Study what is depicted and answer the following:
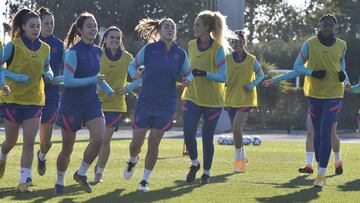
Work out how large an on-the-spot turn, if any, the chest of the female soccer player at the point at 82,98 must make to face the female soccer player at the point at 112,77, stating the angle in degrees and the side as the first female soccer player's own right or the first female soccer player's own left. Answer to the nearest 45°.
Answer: approximately 135° to the first female soccer player's own left

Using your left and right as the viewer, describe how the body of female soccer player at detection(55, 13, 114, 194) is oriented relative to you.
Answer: facing the viewer and to the right of the viewer

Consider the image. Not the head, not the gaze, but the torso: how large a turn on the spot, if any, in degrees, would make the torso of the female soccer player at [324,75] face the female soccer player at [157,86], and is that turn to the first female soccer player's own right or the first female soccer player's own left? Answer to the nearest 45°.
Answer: approximately 45° to the first female soccer player's own right

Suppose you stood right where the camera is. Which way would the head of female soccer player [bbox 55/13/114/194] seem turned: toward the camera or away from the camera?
toward the camera

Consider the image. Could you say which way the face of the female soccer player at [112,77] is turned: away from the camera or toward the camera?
toward the camera

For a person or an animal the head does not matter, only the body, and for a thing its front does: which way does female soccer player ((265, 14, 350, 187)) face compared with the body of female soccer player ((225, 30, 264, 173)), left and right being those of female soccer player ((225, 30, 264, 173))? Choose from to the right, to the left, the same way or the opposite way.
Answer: the same way

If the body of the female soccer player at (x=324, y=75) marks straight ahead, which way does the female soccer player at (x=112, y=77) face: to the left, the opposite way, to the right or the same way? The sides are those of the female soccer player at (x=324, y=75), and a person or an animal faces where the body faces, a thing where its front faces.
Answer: the same way

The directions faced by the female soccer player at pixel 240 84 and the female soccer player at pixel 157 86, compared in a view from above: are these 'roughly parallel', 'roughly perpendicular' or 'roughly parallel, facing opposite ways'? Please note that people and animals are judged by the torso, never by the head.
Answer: roughly parallel

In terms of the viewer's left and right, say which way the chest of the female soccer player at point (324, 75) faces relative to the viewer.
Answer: facing the viewer

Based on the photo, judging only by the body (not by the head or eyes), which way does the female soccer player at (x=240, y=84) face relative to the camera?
toward the camera

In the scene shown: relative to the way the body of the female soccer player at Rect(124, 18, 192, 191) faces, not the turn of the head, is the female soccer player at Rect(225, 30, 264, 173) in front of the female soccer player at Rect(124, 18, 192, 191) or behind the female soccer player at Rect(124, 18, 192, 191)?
behind

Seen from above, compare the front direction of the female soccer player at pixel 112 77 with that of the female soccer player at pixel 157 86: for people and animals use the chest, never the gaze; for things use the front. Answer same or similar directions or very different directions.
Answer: same or similar directions

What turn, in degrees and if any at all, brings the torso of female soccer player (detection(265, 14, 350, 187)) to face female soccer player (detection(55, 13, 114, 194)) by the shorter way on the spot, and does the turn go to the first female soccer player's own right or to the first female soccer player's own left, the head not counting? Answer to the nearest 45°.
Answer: approximately 45° to the first female soccer player's own right
